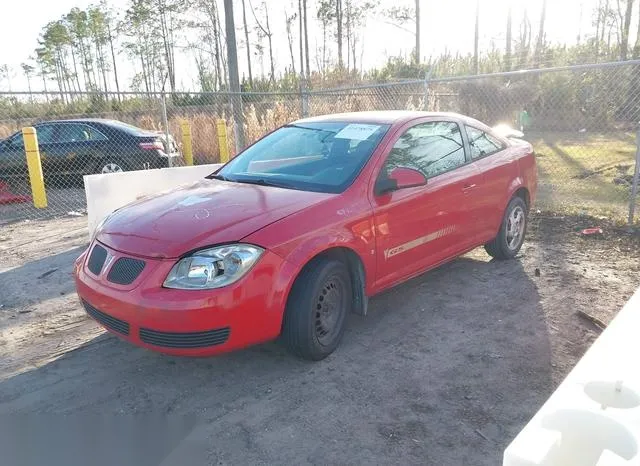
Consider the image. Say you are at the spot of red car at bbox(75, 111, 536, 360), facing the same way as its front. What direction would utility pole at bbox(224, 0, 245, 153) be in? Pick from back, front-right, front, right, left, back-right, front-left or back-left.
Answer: back-right

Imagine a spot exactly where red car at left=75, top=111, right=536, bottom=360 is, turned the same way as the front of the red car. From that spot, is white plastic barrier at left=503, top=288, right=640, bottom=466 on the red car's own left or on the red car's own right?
on the red car's own left

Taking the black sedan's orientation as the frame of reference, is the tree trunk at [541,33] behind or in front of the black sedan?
behind

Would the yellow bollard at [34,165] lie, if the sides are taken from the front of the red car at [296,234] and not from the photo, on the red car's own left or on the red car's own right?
on the red car's own right

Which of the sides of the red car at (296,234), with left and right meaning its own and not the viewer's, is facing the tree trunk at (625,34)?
back

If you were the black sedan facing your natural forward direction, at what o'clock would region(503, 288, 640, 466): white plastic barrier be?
The white plastic barrier is roughly at 9 o'clock from the black sedan.

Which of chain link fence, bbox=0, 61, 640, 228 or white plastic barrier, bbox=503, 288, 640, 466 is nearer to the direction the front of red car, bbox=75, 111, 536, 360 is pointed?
the white plastic barrier

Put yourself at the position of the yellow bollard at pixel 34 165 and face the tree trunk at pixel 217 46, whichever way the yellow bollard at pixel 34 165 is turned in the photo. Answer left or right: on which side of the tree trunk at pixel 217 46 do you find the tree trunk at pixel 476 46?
right

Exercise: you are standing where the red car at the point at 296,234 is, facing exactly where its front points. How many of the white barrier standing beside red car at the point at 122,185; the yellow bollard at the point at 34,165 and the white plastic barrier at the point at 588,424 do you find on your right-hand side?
2

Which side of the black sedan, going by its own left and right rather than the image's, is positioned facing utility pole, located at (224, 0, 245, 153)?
back

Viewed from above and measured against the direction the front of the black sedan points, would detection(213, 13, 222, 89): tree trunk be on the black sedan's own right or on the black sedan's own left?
on the black sedan's own right

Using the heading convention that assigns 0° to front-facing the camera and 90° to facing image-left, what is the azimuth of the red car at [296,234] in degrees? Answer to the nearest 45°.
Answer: approximately 45°

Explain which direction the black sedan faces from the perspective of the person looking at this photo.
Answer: facing to the left of the viewer
